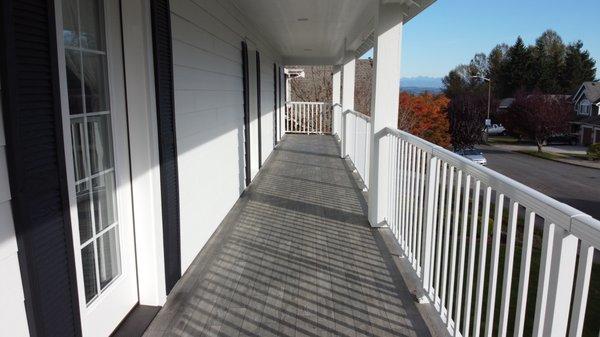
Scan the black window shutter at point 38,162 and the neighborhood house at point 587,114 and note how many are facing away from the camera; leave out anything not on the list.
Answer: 0

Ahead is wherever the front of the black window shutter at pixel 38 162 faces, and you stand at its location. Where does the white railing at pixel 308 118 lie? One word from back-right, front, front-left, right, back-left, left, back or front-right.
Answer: left

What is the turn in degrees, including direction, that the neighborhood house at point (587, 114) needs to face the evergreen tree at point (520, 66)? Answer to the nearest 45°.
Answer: approximately 90° to its right

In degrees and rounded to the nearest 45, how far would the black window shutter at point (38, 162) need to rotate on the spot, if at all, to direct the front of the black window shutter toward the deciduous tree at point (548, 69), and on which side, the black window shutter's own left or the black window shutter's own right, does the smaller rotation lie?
approximately 90° to the black window shutter's own left

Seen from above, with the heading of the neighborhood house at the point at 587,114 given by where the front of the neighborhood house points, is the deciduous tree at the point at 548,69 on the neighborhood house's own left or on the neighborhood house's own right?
on the neighborhood house's own right

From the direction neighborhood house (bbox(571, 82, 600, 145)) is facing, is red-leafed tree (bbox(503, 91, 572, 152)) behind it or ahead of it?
ahead

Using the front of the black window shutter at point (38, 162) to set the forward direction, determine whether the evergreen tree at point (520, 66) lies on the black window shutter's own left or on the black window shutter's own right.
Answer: on the black window shutter's own left

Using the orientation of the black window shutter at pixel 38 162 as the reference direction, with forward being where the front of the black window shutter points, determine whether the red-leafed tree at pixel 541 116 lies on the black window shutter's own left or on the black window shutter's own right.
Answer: on the black window shutter's own left

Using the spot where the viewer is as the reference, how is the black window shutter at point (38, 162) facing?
facing the viewer and to the right of the viewer

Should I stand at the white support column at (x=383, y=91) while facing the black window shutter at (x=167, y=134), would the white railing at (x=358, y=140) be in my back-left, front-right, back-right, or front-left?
back-right

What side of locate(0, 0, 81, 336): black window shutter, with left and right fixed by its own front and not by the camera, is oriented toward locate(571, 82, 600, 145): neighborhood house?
left
